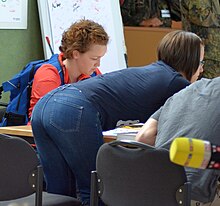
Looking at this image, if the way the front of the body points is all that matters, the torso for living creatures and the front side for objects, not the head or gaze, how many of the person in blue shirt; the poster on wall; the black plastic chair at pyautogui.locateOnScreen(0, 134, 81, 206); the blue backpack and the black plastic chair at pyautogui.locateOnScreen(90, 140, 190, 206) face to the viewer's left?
1

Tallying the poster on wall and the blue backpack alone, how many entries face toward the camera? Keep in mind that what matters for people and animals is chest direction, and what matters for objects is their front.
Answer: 1

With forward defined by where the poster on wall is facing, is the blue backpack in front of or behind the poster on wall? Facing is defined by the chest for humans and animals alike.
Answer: in front

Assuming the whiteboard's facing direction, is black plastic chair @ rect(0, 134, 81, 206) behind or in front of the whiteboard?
in front

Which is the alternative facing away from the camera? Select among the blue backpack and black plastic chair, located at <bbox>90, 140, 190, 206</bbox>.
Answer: the black plastic chair

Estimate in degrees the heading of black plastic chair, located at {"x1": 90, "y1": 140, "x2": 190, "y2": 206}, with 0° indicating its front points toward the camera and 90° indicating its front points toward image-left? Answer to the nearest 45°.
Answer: approximately 180°

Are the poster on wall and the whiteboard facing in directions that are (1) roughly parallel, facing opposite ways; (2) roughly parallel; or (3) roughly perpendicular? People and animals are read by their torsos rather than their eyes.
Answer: roughly parallel

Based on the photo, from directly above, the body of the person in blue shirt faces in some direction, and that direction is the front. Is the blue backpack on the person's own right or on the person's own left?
on the person's own left

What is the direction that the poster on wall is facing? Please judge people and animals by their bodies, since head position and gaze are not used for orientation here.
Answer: toward the camera

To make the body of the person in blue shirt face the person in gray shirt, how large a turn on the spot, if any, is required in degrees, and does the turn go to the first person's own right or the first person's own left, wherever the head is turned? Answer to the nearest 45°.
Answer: approximately 90° to the first person's own right

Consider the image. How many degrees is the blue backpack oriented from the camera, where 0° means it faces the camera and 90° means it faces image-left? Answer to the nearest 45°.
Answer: approximately 90°

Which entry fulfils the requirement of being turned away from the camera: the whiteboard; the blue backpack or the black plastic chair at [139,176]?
the black plastic chair

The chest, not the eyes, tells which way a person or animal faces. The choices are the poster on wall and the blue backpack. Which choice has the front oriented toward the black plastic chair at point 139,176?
the poster on wall

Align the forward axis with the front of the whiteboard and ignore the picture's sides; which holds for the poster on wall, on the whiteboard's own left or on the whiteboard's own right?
on the whiteboard's own right

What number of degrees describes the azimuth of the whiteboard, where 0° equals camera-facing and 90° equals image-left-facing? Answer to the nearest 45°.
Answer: approximately 0°

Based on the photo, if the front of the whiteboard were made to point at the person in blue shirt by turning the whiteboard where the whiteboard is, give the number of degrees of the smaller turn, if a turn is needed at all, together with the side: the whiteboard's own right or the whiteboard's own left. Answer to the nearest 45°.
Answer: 0° — it already faces them

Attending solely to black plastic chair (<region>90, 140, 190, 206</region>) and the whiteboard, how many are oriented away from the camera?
1
